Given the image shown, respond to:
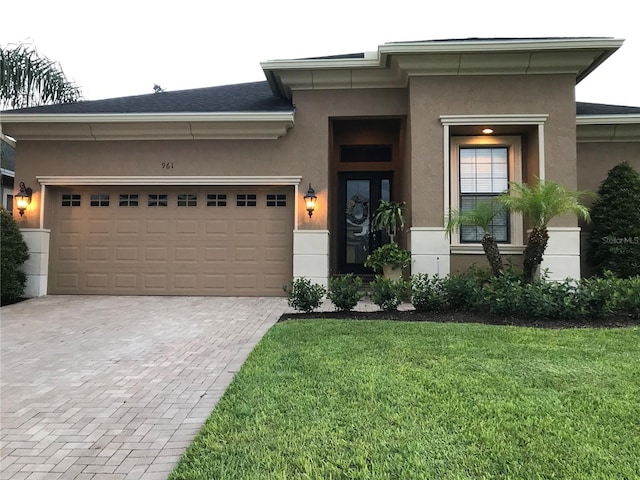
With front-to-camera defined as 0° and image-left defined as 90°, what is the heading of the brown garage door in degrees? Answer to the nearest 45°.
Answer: approximately 0°

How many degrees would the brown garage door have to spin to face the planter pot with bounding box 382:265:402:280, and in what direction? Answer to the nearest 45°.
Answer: approximately 45° to its left

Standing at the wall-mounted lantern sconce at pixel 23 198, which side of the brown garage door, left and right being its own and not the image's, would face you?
right

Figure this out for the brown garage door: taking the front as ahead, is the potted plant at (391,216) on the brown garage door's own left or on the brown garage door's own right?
on the brown garage door's own left

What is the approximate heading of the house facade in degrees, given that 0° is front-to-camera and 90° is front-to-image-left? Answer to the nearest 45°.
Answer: approximately 0°

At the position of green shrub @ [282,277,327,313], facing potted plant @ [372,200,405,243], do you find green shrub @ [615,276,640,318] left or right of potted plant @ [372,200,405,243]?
right

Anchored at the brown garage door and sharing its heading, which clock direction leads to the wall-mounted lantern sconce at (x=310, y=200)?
The wall-mounted lantern sconce is roughly at 10 o'clock from the brown garage door.

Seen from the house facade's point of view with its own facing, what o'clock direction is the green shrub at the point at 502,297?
The green shrub is roughly at 10 o'clock from the house facade.

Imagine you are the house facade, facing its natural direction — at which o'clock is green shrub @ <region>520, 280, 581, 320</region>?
The green shrub is roughly at 10 o'clock from the house facade.
